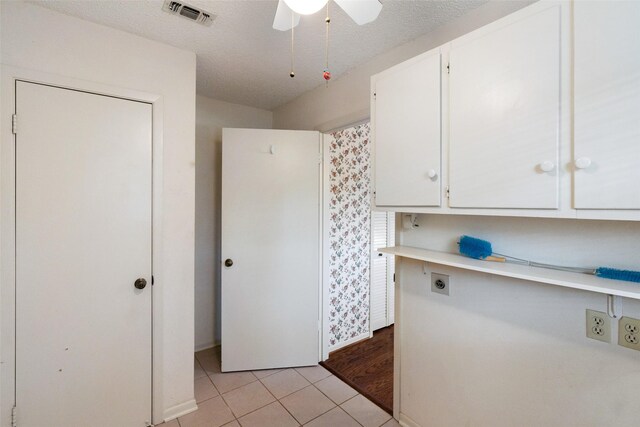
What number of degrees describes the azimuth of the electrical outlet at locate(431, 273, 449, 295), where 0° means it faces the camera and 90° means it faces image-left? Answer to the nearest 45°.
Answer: approximately 45°

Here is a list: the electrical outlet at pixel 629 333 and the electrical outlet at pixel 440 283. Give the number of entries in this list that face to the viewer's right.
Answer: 0

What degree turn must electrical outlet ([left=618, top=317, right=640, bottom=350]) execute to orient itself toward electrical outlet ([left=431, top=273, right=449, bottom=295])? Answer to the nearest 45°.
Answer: approximately 45° to its right

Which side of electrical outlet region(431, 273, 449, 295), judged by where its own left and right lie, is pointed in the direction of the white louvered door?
right

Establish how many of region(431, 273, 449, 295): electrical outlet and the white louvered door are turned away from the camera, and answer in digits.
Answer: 0

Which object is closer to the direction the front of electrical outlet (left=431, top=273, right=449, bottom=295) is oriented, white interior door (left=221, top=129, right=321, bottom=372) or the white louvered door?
the white interior door

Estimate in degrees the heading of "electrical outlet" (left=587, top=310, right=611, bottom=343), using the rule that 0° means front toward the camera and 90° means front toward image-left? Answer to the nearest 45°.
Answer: approximately 45°
